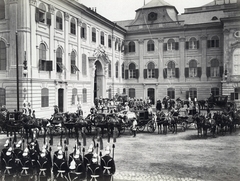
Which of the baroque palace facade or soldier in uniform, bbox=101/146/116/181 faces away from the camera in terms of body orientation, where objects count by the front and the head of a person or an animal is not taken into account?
the soldier in uniform

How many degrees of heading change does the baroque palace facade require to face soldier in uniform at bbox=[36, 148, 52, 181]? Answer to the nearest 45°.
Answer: approximately 45° to its right

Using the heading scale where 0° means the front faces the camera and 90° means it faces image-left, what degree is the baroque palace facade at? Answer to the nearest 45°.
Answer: approximately 315°

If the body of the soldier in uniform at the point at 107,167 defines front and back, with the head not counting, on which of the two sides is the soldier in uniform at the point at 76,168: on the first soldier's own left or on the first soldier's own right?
on the first soldier's own left

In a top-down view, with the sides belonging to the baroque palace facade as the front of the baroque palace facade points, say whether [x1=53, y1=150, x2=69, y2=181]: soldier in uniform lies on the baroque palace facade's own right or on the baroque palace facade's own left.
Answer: on the baroque palace facade's own right

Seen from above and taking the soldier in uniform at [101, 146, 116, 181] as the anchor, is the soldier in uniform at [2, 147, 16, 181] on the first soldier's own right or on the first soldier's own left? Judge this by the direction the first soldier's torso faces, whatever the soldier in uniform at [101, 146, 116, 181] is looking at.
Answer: on the first soldier's own left

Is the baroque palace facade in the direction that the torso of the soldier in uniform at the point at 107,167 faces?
yes

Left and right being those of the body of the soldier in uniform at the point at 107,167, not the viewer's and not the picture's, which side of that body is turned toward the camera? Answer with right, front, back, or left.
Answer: back

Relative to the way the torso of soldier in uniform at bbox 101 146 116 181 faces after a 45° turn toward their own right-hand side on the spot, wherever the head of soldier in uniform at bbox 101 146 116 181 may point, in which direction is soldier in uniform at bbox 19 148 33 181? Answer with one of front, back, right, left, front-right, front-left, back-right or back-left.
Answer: back-left

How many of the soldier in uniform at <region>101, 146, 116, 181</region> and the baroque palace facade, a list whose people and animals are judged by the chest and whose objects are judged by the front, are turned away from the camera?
1
